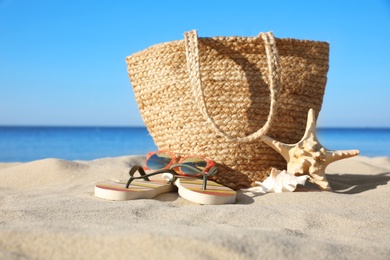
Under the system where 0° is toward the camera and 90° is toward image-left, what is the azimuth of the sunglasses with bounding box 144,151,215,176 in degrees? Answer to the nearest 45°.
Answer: approximately 0°

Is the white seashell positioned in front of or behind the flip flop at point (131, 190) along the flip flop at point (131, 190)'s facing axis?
behind

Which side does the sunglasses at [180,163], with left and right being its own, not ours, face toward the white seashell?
left

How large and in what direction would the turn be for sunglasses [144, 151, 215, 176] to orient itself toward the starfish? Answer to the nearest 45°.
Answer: approximately 90° to its left

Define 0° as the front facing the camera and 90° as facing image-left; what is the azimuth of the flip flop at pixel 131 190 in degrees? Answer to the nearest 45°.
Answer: approximately 45°
